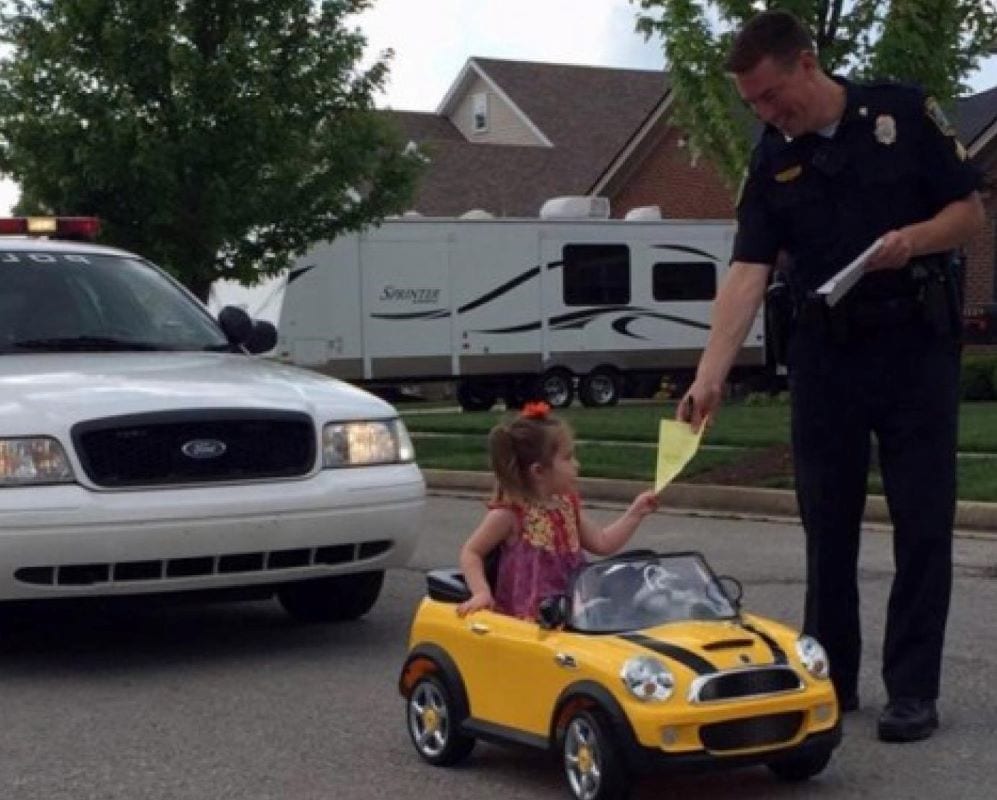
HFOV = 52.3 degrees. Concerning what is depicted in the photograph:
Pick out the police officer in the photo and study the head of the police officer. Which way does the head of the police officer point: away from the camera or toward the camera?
toward the camera

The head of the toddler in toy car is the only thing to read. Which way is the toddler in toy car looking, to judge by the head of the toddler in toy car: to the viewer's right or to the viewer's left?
to the viewer's right

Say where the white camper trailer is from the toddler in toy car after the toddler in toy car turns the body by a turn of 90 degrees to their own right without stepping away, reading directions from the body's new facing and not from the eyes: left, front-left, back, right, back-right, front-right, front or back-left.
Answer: back-right

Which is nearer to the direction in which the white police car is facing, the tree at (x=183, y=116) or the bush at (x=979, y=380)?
the bush

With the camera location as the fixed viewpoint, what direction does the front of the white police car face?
facing the viewer and to the right of the viewer

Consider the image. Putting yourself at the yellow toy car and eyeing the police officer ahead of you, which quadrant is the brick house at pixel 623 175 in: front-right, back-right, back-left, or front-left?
front-left

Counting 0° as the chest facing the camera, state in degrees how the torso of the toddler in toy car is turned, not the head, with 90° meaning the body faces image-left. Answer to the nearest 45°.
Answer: approximately 315°

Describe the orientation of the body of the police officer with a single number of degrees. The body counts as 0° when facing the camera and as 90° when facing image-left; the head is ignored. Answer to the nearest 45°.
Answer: approximately 45°

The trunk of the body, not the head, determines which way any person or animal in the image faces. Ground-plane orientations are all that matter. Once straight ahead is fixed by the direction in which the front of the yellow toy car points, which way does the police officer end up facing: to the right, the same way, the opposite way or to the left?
to the right

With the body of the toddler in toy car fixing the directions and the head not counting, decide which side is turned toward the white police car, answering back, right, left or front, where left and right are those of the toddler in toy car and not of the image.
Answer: back

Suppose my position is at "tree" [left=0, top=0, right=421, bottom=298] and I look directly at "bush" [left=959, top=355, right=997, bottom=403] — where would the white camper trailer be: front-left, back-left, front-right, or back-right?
front-left
